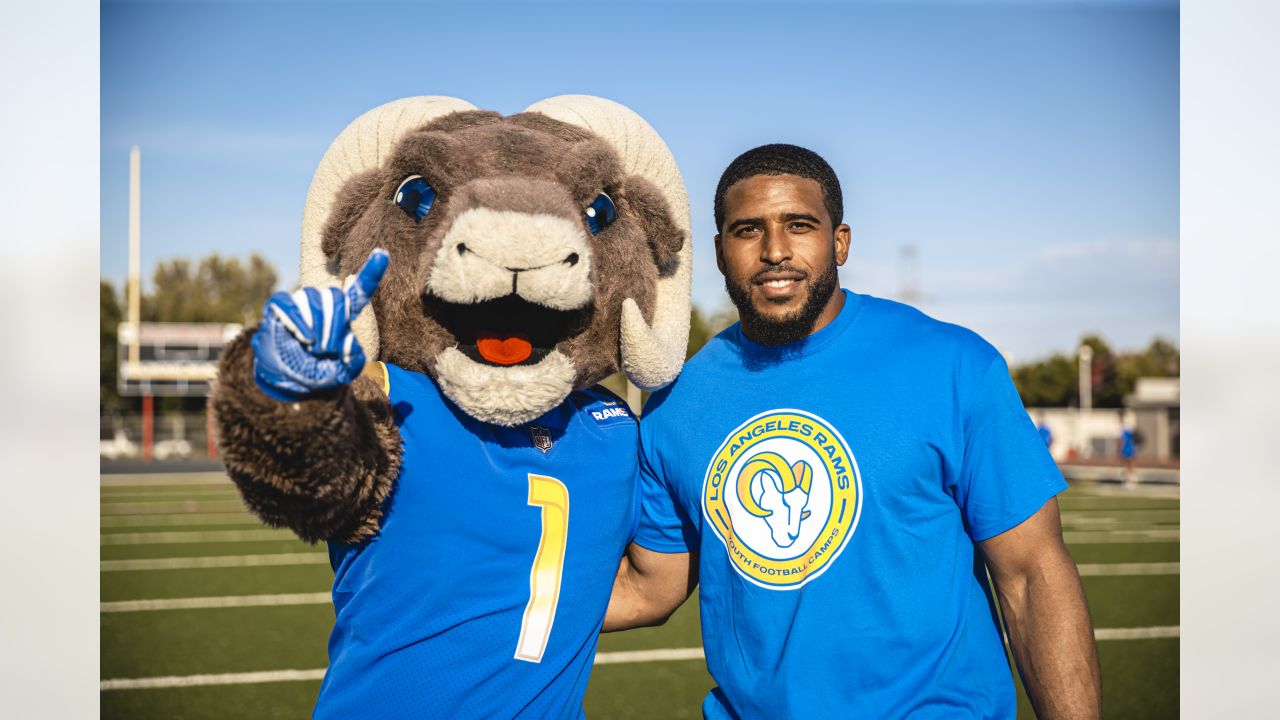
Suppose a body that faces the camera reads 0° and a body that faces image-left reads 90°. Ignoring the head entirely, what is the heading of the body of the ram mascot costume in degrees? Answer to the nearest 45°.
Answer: approximately 0°

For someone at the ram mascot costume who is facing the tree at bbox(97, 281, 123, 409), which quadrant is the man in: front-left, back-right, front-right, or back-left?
back-right

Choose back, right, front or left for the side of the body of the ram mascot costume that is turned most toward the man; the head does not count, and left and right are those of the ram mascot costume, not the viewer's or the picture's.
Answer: left

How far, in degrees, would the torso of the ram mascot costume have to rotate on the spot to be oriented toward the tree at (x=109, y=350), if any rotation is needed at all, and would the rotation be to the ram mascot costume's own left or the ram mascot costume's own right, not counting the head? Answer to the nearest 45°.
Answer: approximately 180°

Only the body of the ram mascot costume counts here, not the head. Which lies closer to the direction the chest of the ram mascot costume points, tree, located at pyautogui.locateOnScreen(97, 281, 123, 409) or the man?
the man

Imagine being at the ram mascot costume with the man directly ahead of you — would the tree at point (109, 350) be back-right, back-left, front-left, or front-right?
back-left
